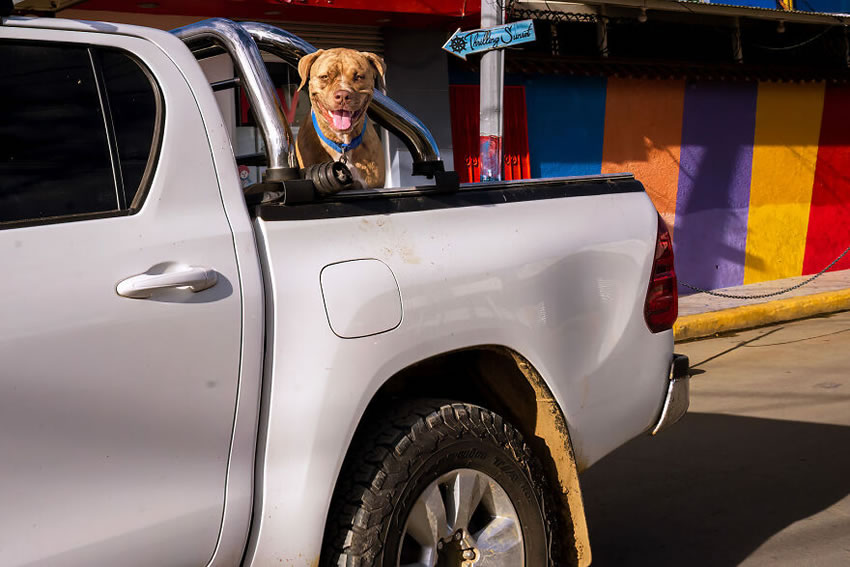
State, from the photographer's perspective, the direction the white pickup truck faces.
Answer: facing the viewer and to the left of the viewer

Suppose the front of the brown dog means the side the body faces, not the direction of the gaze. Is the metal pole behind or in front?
behind

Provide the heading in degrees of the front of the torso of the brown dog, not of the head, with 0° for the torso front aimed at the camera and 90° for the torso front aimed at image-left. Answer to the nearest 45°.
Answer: approximately 0°

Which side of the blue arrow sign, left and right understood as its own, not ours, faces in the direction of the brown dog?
front

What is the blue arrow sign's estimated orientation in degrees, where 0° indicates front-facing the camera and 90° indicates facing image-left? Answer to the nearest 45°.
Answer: approximately 0°

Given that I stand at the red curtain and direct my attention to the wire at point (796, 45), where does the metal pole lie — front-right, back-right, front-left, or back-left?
back-right

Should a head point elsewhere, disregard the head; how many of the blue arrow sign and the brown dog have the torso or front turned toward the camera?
2
